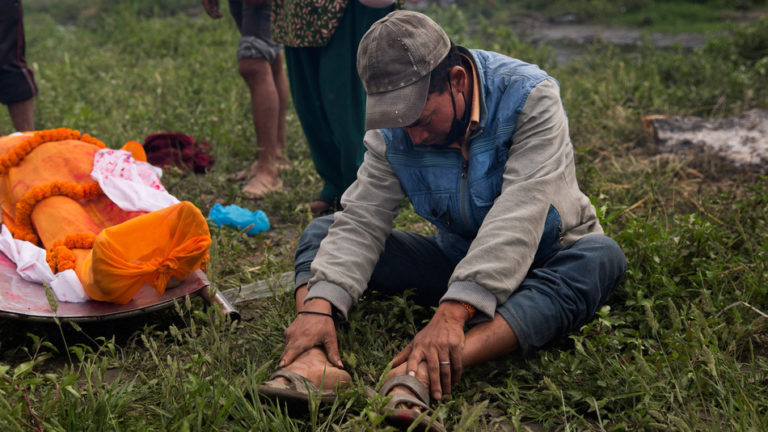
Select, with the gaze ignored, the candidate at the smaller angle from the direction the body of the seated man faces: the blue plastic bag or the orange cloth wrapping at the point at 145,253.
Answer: the orange cloth wrapping

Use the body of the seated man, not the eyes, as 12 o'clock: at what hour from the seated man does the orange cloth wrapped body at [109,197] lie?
The orange cloth wrapped body is roughly at 2 o'clock from the seated man.

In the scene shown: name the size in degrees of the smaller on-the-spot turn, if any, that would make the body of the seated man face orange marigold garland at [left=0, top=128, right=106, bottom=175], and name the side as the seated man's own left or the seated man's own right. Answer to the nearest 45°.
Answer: approximately 45° to the seated man's own right

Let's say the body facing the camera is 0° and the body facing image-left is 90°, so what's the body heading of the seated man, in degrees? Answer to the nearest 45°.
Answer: approximately 45°

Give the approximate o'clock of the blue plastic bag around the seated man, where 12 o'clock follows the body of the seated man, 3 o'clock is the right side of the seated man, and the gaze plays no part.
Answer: The blue plastic bag is roughly at 3 o'clock from the seated man.

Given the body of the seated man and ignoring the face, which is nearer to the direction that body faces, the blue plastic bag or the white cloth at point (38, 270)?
the white cloth

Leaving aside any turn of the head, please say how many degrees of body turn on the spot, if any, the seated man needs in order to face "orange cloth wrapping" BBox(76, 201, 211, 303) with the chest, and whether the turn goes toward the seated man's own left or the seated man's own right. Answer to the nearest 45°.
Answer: approximately 45° to the seated man's own right
